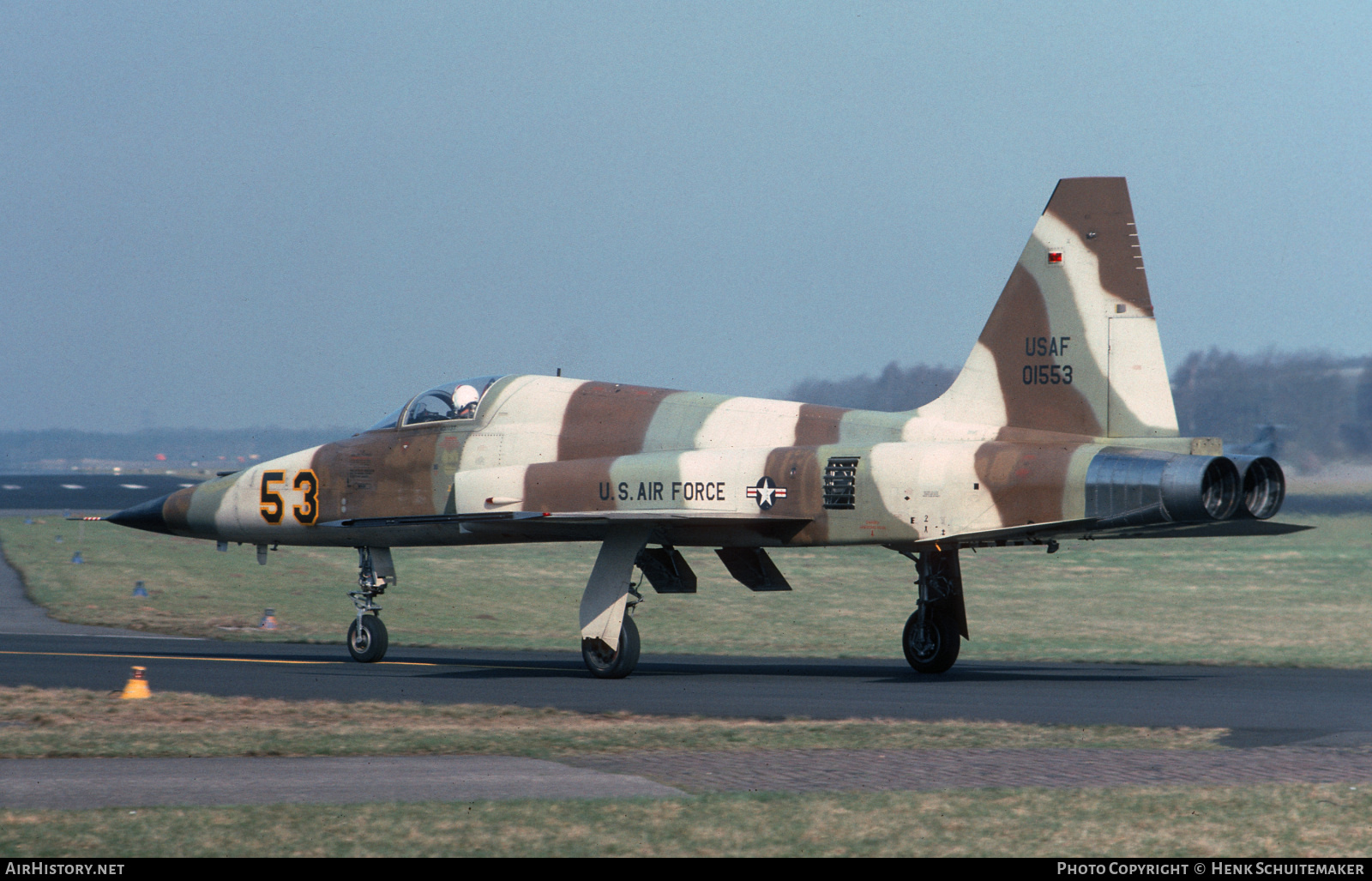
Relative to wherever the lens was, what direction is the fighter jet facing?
facing away from the viewer and to the left of the viewer
